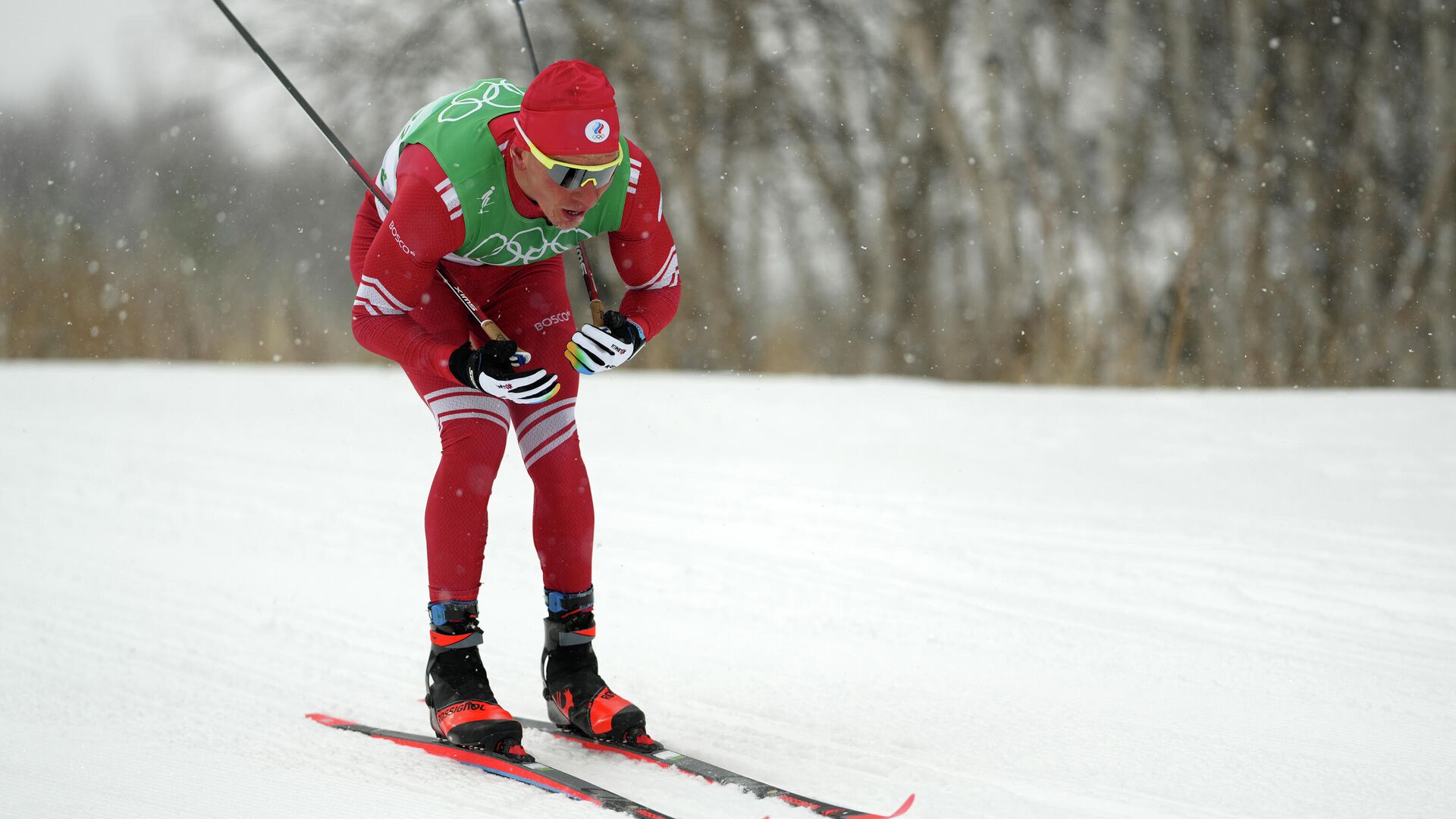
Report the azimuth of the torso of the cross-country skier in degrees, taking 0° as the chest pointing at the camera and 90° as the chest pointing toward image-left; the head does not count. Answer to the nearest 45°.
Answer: approximately 315°

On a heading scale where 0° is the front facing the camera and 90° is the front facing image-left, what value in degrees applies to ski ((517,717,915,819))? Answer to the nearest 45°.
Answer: approximately 315°
